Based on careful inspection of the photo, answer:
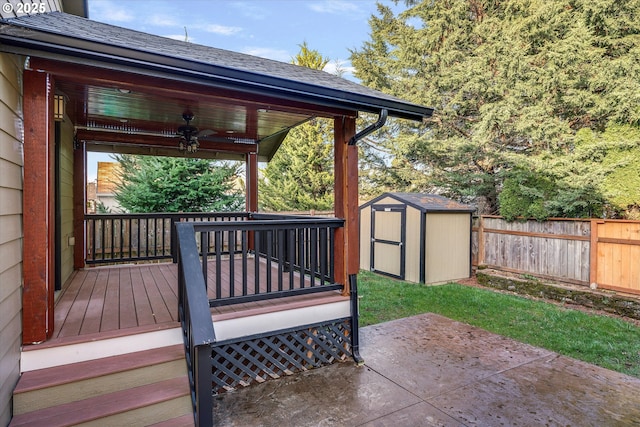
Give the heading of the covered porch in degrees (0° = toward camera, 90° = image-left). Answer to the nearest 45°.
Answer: approximately 0°

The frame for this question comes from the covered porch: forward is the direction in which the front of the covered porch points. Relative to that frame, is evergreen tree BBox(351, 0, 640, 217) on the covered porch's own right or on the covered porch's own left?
on the covered porch's own left

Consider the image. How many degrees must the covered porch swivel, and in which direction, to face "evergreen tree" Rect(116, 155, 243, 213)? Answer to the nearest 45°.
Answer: approximately 180°

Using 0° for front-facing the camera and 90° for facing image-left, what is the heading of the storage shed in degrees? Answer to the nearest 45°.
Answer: approximately 45°

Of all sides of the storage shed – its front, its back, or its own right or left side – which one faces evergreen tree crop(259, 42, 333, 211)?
right

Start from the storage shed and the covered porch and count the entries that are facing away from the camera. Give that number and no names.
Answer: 0

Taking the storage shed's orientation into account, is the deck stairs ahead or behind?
ahead
